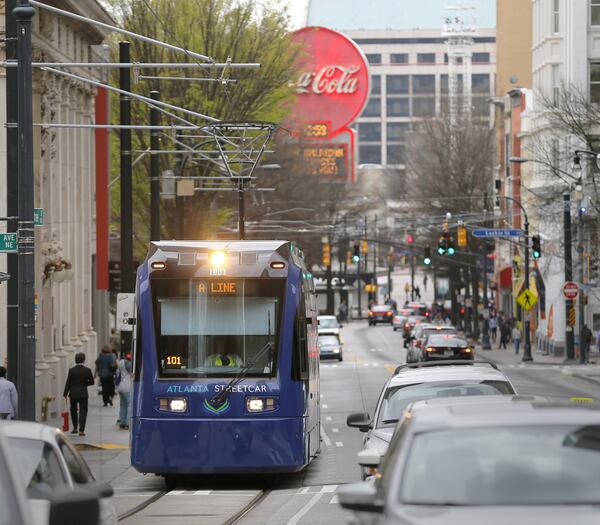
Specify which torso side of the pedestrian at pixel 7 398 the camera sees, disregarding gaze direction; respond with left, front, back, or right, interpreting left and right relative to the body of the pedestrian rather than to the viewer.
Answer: back

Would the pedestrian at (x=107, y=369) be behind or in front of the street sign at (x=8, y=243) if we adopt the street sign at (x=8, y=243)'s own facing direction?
behind

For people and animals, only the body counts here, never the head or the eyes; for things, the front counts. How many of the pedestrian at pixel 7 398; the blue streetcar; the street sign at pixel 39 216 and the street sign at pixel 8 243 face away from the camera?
1

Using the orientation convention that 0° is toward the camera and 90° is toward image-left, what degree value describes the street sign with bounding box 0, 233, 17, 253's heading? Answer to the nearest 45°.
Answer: approximately 0°

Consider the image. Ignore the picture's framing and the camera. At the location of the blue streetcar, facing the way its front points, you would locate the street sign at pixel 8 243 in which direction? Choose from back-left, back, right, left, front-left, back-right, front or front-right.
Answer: right

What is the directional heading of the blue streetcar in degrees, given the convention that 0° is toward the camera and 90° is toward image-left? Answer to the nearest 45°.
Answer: approximately 0°

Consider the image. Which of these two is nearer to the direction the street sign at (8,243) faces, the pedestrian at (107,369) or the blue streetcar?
the blue streetcar

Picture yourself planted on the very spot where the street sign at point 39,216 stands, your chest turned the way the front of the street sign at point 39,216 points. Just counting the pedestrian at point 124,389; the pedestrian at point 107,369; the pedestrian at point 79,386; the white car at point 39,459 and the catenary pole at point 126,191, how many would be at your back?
4
